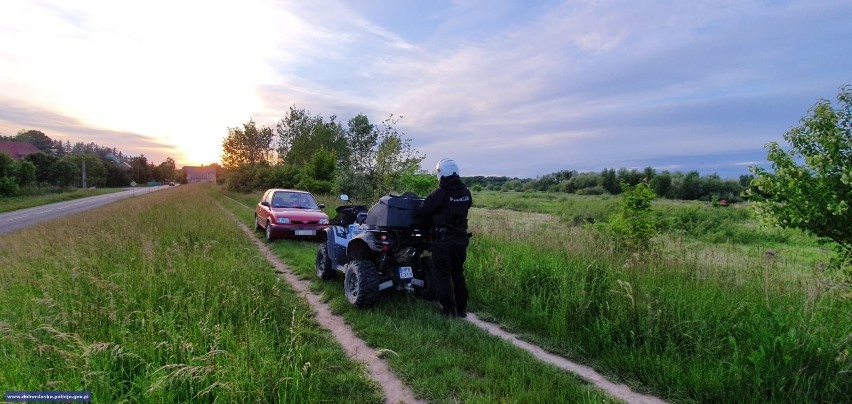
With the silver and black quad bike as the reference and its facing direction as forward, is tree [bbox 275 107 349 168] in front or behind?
in front

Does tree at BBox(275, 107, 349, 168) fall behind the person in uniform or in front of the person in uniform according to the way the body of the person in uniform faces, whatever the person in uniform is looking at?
in front

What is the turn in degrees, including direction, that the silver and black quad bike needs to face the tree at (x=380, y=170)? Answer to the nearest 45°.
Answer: approximately 45° to its right

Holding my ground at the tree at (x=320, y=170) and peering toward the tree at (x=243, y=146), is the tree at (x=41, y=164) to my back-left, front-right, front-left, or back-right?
front-left

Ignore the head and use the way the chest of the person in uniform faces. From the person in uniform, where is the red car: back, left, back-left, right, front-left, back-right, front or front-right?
front

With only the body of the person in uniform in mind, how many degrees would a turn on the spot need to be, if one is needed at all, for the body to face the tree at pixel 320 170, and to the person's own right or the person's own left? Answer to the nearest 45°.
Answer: approximately 45° to the person's own right

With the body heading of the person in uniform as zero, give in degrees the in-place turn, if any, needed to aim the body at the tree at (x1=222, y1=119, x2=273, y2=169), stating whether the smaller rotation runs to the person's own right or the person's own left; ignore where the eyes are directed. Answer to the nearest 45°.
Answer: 0° — they already face it

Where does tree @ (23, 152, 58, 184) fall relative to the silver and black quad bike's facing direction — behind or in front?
in front

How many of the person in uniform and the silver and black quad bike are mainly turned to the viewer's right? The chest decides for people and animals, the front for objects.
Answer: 0

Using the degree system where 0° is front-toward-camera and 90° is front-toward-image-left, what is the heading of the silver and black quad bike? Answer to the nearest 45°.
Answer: approximately 135°

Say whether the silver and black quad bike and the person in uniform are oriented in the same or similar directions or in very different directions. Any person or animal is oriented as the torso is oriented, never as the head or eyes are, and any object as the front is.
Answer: same or similar directions

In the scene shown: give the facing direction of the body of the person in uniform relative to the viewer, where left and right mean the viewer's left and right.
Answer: facing away from the viewer and to the left of the viewer

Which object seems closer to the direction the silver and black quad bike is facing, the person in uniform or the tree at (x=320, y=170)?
the tree

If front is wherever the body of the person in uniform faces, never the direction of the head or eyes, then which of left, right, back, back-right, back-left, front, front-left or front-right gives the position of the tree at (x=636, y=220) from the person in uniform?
right
